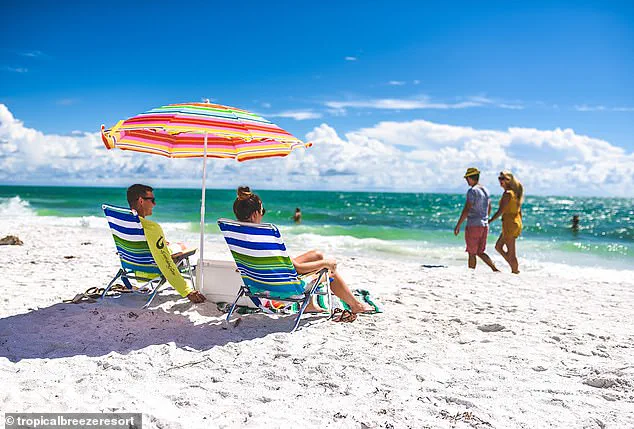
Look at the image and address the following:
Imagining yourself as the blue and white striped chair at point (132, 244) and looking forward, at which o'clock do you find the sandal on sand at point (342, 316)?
The sandal on sand is roughly at 2 o'clock from the blue and white striped chair.

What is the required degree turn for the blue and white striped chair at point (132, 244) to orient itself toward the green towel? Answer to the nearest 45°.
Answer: approximately 45° to its right

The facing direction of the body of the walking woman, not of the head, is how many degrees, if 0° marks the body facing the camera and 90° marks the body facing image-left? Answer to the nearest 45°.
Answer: approximately 90°

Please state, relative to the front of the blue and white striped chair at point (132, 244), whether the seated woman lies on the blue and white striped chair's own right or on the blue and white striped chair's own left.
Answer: on the blue and white striped chair's own right

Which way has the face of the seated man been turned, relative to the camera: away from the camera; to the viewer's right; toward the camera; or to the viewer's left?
to the viewer's right

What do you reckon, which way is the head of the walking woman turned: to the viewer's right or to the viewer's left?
to the viewer's left

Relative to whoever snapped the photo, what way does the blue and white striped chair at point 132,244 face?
facing away from the viewer and to the right of the viewer

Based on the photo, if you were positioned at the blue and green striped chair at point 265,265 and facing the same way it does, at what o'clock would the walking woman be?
The walking woman is roughly at 12 o'clock from the blue and green striped chair.
